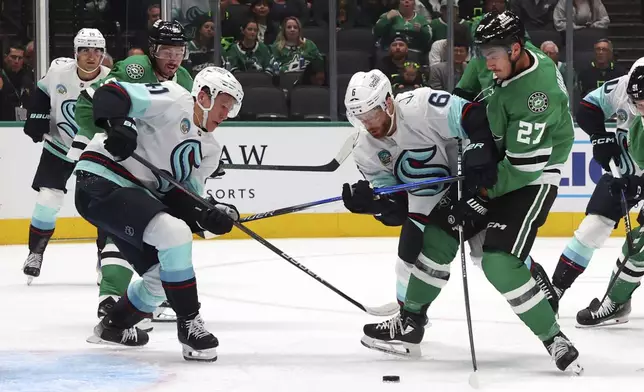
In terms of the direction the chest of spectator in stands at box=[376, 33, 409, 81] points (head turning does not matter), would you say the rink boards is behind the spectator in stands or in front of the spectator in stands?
in front

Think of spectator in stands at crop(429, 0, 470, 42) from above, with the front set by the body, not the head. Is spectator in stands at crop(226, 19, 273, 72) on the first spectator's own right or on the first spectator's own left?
on the first spectator's own right

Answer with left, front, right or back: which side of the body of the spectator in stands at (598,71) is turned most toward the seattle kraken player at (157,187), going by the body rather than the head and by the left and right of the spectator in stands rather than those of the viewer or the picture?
front

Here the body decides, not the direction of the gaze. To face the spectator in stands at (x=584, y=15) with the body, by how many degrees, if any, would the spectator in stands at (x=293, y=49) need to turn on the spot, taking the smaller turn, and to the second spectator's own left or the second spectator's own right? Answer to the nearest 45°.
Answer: approximately 90° to the second spectator's own left

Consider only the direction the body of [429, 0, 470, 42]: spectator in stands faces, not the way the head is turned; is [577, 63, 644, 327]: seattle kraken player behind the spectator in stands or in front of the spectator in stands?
in front

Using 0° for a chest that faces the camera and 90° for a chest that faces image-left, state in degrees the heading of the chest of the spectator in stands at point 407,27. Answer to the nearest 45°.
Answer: approximately 0°

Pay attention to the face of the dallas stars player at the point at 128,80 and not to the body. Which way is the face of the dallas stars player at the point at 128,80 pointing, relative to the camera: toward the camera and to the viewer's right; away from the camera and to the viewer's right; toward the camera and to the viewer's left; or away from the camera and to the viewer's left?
toward the camera and to the viewer's right

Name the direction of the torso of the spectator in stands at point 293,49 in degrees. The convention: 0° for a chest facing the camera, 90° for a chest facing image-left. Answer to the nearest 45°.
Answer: approximately 0°

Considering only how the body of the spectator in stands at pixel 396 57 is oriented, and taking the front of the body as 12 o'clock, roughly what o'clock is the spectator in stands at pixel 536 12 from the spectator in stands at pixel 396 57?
the spectator in stands at pixel 536 12 is roughly at 9 o'clock from the spectator in stands at pixel 396 57.

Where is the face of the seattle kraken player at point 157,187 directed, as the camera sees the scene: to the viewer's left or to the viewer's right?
to the viewer's right

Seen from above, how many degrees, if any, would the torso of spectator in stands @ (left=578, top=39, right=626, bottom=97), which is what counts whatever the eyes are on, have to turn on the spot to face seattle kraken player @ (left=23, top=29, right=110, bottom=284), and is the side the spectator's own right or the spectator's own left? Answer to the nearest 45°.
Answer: approximately 45° to the spectator's own right
